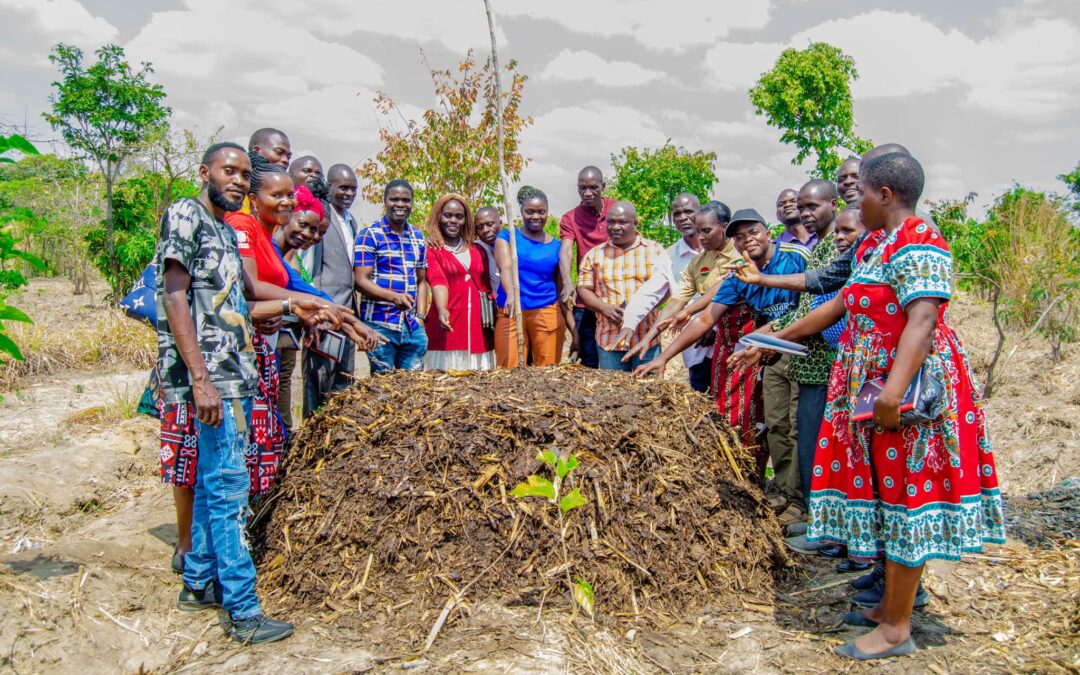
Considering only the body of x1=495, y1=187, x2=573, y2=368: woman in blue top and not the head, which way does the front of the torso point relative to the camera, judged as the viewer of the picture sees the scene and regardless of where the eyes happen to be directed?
toward the camera

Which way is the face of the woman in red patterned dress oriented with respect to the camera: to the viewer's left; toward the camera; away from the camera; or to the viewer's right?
to the viewer's left

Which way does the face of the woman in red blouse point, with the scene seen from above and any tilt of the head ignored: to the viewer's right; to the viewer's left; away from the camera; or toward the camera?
toward the camera

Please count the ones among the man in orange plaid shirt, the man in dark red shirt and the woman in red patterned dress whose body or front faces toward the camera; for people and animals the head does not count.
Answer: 2

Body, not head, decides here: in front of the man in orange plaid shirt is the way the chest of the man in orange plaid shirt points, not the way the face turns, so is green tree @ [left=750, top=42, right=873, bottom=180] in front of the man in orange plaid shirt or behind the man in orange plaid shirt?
behind

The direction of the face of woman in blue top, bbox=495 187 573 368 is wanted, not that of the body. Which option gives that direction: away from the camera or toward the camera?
toward the camera

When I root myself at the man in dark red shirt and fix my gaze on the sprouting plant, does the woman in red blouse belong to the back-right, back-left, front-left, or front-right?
front-right

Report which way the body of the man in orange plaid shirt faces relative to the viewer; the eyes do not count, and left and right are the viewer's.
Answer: facing the viewer

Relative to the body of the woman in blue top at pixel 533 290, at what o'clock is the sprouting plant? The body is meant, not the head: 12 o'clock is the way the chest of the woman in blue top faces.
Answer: The sprouting plant is roughly at 12 o'clock from the woman in blue top.

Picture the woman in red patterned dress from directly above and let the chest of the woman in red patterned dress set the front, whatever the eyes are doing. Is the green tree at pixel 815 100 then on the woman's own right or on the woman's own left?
on the woman's own right

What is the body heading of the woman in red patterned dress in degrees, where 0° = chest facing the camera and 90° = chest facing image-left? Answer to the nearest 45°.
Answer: approximately 90°

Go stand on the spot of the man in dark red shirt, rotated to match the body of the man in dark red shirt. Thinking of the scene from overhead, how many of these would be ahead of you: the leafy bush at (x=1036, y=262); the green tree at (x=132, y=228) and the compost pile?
1

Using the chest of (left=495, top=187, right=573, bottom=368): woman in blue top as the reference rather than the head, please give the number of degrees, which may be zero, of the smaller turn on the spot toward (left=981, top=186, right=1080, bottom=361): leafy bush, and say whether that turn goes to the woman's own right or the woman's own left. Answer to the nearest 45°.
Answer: approximately 135° to the woman's own left

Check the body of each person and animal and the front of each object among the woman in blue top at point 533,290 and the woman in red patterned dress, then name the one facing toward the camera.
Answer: the woman in blue top
